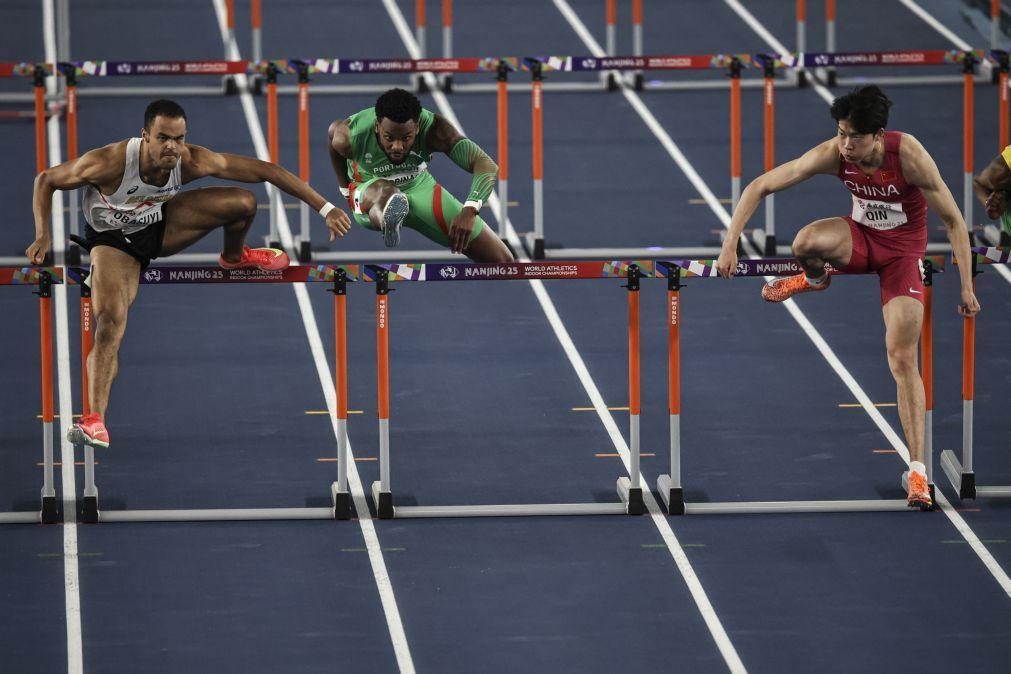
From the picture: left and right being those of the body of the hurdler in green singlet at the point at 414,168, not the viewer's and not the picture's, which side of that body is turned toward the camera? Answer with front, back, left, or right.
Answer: front

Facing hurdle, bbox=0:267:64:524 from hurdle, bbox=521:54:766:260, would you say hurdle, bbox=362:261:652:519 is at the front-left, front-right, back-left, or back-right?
front-left

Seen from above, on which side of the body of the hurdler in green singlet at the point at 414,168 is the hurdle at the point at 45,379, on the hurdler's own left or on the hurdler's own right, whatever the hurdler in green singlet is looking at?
on the hurdler's own right

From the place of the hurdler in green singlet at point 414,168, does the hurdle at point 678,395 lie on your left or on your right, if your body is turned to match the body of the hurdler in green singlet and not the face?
on your left

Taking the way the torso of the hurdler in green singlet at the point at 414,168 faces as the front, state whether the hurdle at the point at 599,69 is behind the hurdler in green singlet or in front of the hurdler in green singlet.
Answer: behind
